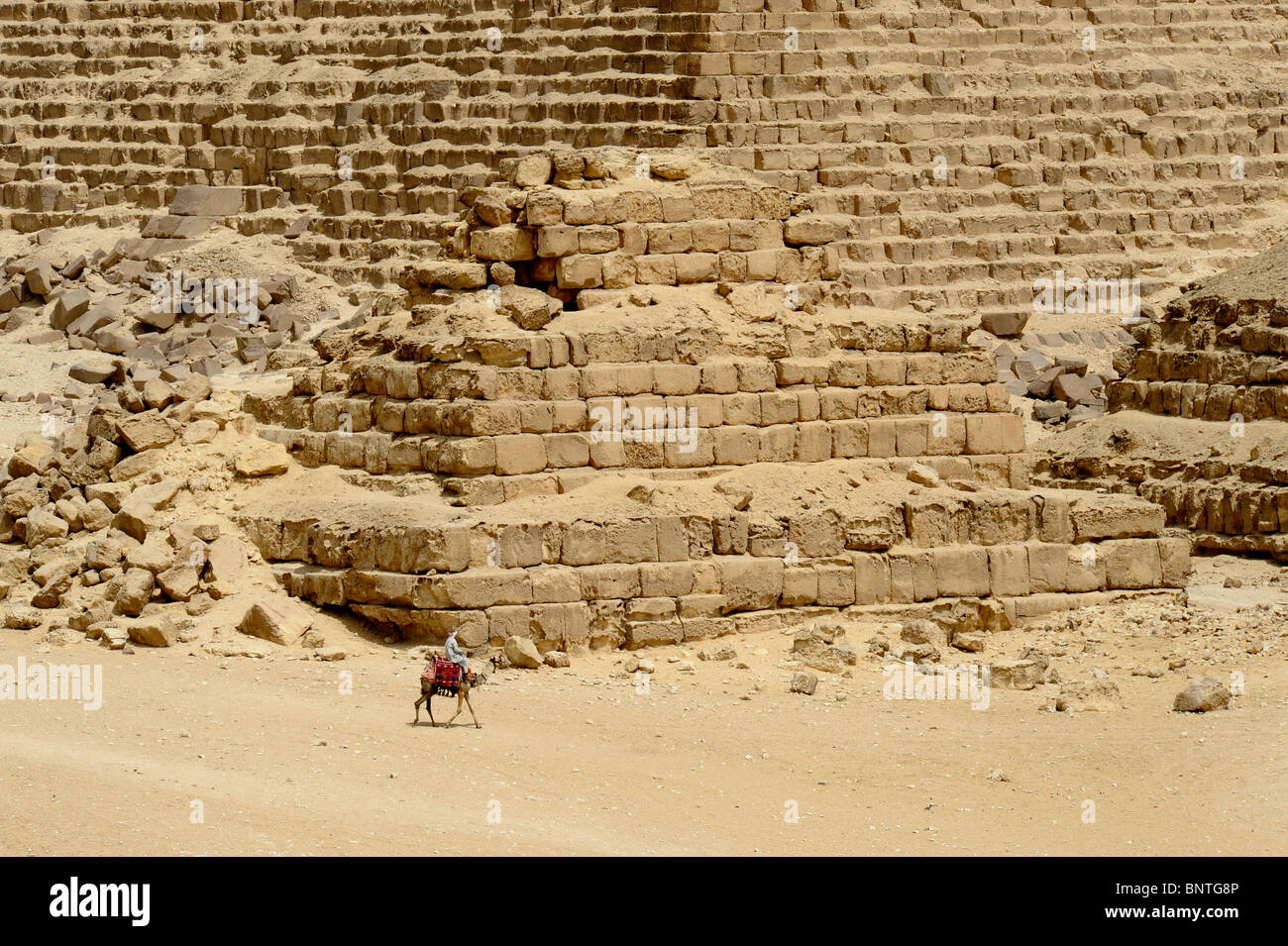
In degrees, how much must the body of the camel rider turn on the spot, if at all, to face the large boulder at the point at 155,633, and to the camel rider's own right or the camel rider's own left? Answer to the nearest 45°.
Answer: approximately 135° to the camel rider's own left

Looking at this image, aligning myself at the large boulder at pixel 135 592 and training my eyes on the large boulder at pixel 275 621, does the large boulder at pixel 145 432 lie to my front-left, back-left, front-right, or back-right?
back-left

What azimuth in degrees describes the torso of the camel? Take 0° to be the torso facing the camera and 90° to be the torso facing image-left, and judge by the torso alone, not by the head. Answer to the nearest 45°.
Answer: approximately 270°

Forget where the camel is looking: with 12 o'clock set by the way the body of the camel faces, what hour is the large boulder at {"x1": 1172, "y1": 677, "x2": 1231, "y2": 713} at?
The large boulder is roughly at 12 o'clock from the camel.

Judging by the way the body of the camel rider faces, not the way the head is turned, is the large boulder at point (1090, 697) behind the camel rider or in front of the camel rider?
in front

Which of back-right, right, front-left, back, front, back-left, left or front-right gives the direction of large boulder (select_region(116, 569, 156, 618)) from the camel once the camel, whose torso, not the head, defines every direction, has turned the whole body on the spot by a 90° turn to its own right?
back-right

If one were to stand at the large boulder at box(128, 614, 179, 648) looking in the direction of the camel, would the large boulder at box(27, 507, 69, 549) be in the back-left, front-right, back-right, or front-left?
back-left

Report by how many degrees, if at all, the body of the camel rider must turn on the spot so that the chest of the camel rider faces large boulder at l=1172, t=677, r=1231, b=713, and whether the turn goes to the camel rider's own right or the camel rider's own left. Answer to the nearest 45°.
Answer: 0° — they already face it

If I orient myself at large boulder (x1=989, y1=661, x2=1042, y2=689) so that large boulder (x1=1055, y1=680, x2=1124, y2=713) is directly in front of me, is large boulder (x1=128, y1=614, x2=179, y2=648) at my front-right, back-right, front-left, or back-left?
back-right

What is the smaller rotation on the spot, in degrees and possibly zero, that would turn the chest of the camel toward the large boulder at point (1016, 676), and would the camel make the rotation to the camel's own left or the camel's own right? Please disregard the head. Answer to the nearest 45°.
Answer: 0° — it already faces it

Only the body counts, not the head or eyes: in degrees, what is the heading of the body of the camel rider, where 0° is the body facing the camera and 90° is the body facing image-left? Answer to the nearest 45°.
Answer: approximately 270°

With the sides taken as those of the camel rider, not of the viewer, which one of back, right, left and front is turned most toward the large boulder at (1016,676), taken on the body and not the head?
front

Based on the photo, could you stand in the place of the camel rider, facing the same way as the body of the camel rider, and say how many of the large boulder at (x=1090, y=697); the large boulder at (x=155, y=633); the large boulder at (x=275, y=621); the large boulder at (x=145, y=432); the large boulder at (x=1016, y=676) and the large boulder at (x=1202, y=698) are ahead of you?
3

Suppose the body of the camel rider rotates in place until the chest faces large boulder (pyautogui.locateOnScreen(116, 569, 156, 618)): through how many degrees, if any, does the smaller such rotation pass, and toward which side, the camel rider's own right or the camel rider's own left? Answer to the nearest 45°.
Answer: approximately 135° to the camel rider's own left
